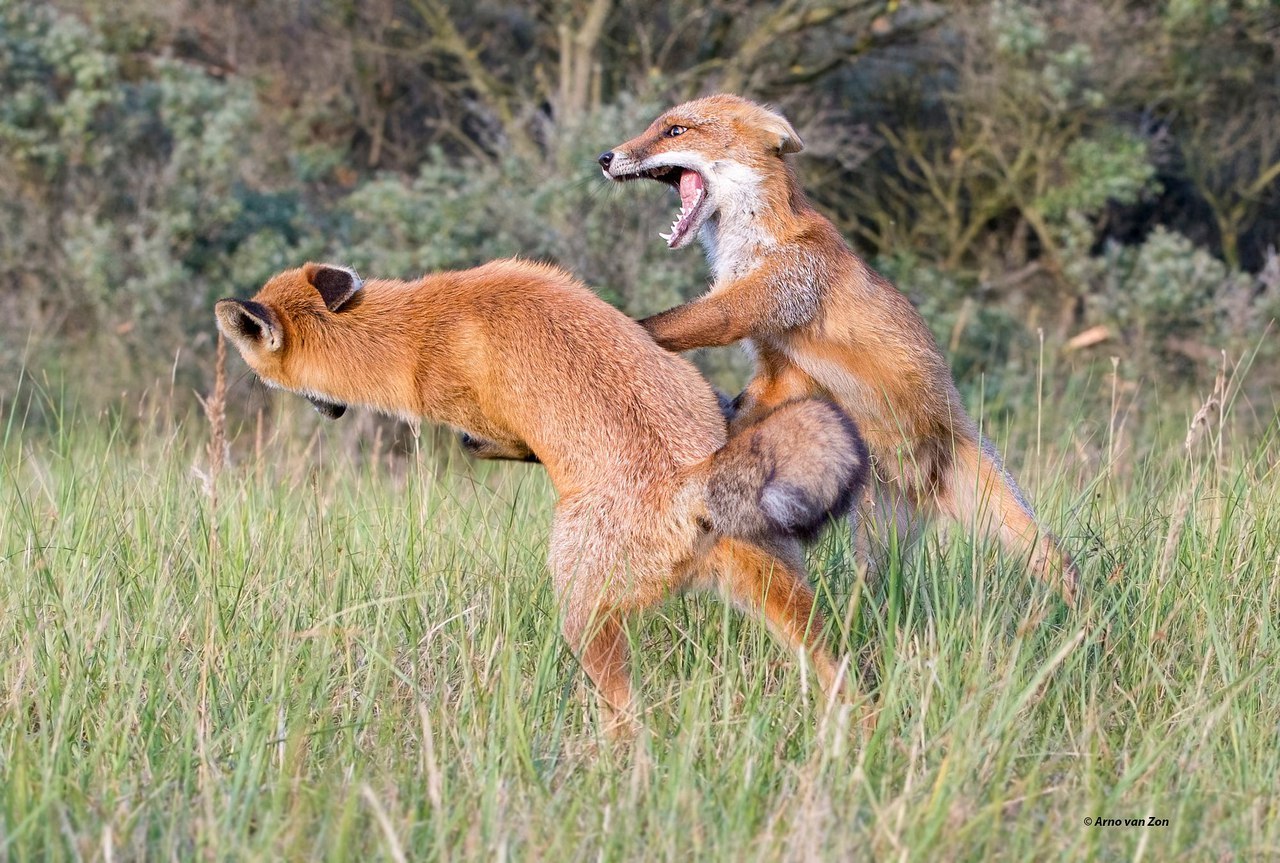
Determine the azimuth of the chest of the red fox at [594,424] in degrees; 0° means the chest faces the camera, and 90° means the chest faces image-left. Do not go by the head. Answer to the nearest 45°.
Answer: approximately 135°

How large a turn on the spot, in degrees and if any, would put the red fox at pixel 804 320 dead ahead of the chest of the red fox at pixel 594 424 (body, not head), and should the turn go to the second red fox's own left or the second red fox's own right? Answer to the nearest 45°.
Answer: approximately 90° to the second red fox's own right
